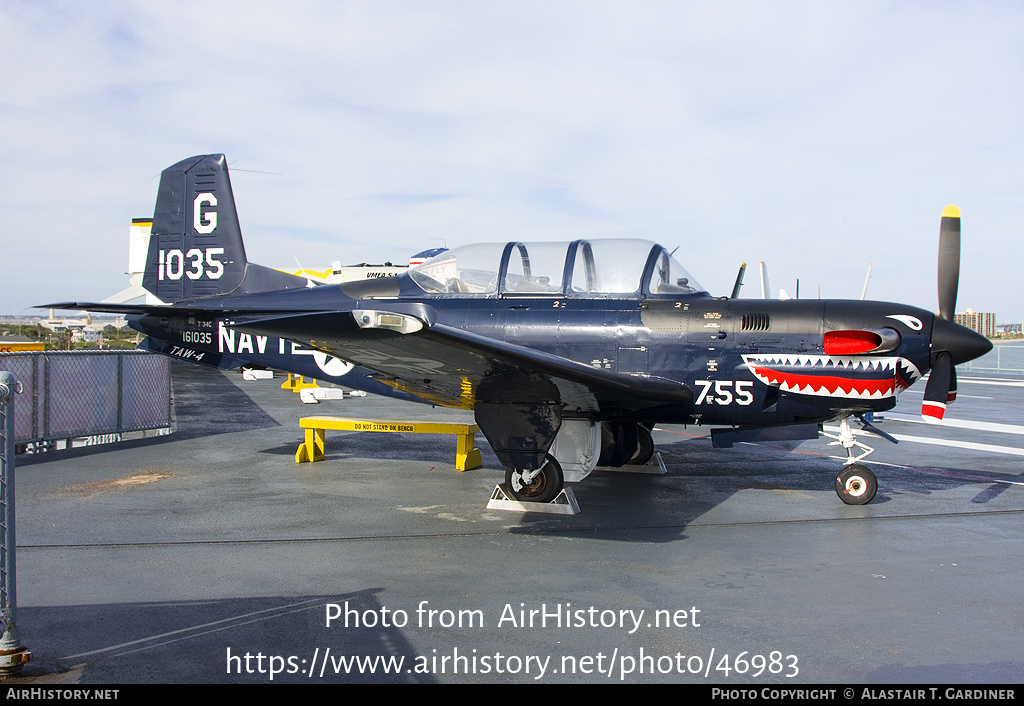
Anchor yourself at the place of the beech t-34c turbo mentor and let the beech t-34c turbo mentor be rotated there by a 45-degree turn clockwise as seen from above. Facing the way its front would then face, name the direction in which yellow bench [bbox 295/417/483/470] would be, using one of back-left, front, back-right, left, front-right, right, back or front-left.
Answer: back

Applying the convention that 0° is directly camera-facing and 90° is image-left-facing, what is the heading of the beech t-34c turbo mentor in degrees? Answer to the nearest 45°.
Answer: approximately 270°
